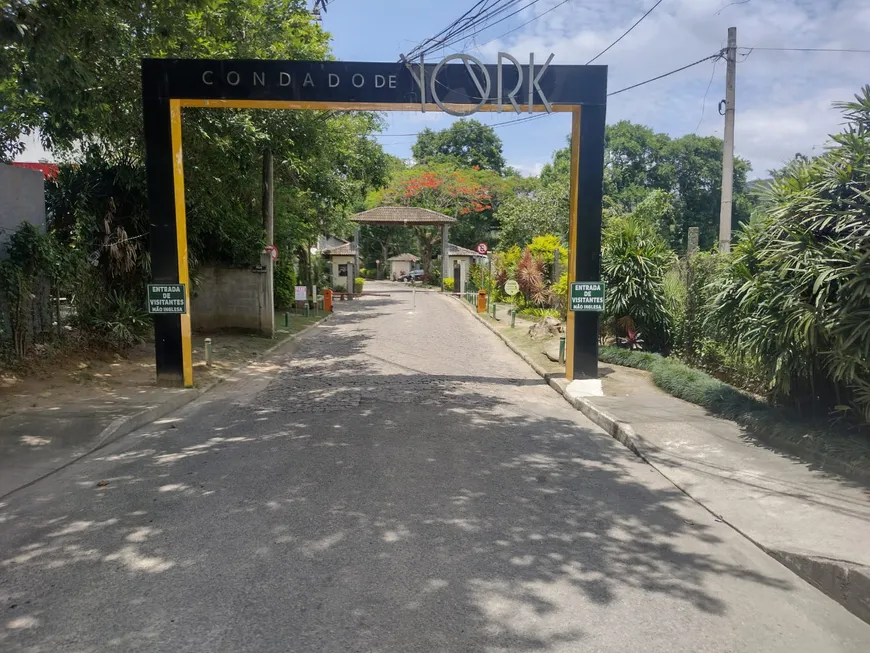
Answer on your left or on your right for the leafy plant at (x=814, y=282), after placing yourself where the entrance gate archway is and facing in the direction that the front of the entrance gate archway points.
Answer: on your left

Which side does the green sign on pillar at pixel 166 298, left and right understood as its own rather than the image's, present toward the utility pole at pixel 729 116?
left

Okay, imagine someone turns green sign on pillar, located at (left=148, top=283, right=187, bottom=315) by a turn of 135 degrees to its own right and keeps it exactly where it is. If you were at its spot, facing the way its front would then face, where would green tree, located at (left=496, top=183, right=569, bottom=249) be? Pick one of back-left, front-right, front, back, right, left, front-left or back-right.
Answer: right

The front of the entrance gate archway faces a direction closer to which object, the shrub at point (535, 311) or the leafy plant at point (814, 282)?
the leafy plant

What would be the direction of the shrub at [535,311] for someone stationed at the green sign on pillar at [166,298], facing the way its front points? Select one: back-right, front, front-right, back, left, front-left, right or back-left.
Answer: back-left

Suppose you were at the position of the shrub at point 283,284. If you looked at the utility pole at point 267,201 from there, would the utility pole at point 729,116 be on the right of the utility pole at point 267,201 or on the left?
left

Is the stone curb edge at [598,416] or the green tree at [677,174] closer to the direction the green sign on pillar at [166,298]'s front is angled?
the stone curb edge

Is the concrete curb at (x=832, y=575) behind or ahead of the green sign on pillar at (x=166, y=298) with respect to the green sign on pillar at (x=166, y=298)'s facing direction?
ahead

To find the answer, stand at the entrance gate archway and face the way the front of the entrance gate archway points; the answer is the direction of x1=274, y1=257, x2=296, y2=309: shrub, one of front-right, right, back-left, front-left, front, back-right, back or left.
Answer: back

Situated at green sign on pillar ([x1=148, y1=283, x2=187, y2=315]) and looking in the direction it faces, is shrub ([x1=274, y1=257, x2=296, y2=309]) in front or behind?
behind

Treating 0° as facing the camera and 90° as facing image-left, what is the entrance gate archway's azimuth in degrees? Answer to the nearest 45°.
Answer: approximately 0°
